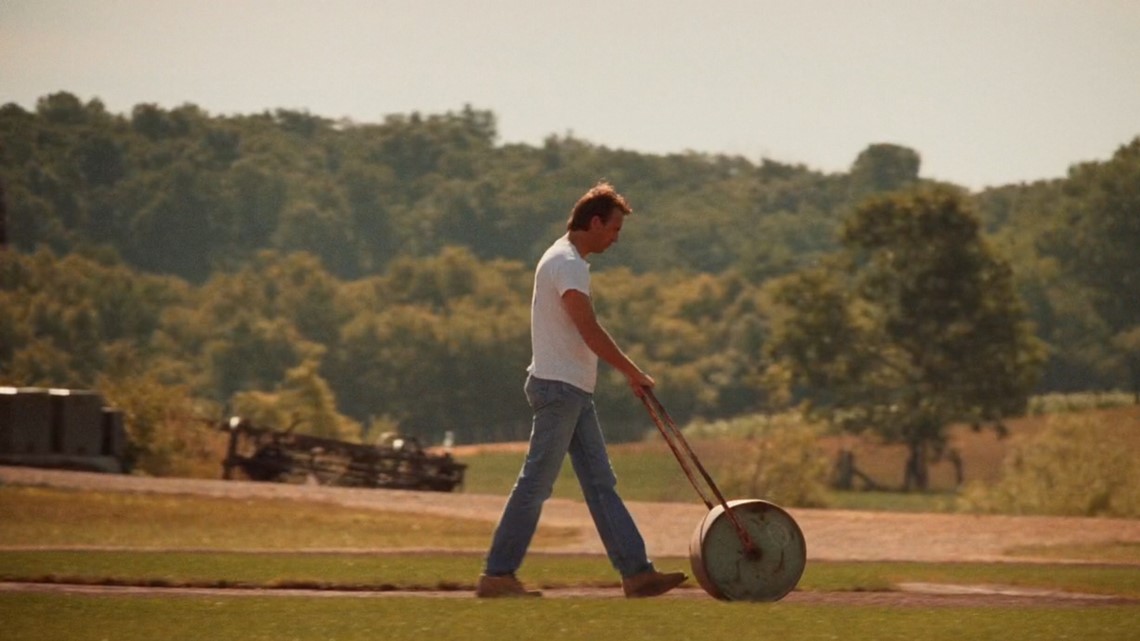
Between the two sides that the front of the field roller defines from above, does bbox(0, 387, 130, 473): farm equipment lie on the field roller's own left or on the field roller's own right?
on the field roller's own left

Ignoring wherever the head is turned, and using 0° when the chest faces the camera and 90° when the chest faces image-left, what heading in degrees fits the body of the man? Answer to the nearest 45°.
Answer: approximately 270°

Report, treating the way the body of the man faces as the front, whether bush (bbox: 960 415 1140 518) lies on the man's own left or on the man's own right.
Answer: on the man's own left

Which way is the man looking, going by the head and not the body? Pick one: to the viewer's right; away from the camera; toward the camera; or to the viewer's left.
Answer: to the viewer's right

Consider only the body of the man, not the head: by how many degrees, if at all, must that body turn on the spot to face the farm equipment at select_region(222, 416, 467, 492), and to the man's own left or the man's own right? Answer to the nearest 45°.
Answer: approximately 90° to the man's own left

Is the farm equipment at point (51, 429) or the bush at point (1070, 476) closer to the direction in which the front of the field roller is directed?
the bush

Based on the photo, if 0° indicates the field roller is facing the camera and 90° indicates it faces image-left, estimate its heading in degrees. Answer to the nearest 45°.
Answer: approximately 270°
